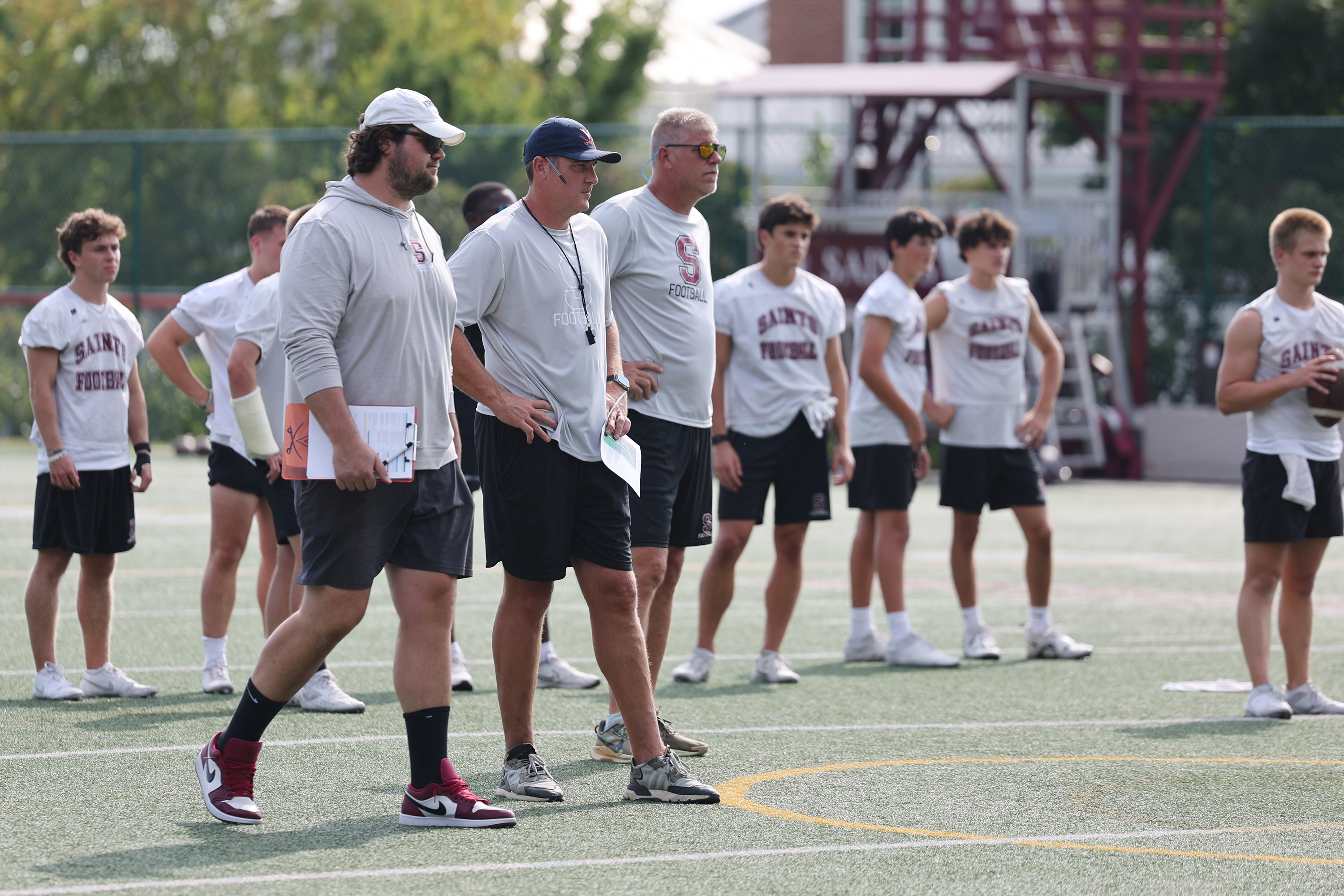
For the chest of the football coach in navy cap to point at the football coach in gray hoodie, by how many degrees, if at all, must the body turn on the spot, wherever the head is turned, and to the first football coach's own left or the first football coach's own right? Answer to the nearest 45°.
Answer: approximately 90° to the first football coach's own right

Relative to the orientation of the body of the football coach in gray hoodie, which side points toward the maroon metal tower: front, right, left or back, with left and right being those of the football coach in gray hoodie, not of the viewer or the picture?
left

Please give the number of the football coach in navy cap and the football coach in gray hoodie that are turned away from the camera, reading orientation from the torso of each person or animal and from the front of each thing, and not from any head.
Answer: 0

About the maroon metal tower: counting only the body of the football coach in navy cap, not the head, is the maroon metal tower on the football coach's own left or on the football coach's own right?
on the football coach's own left

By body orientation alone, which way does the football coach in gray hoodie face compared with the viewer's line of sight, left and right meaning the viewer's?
facing the viewer and to the right of the viewer

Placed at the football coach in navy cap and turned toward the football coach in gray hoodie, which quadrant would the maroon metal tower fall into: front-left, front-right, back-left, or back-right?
back-right

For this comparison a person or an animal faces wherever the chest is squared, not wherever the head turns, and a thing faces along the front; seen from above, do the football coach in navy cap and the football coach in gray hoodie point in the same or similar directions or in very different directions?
same or similar directions

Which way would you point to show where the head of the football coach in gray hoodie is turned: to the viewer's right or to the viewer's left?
to the viewer's right
